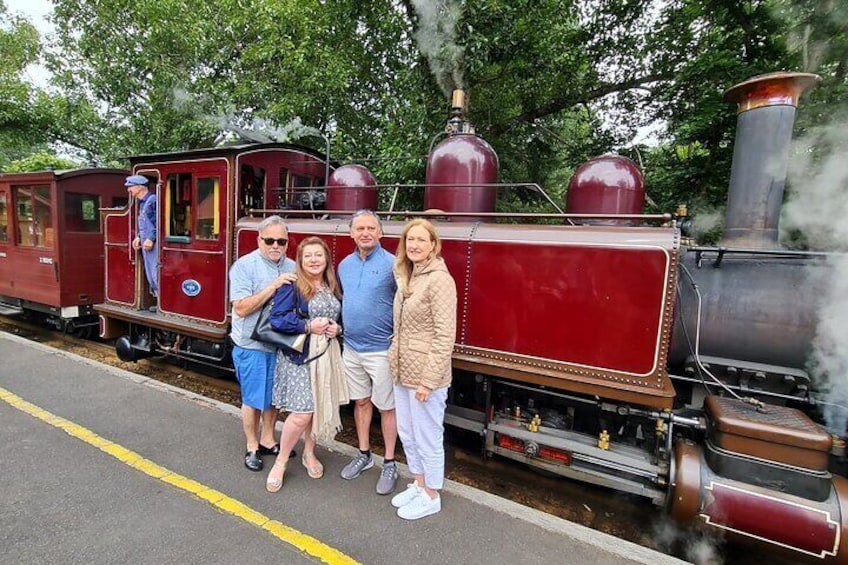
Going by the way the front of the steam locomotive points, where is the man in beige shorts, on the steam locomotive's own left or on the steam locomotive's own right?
on the steam locomotive's own right

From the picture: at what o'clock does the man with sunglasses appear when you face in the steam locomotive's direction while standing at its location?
The man with sunglasses is roughly at 4 o'clock from the steam locomotive.

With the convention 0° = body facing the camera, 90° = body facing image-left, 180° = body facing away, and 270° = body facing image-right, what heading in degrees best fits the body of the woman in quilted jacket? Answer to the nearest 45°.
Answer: approximately 45°

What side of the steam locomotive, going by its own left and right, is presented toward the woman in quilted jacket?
right

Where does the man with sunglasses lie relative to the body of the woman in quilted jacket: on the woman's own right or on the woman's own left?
on the woman's own right

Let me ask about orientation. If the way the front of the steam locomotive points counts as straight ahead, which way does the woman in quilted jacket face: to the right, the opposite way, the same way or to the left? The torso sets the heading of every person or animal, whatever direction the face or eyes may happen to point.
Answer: to the right

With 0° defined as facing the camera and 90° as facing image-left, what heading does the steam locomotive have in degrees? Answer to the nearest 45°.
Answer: approximately 315°
